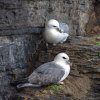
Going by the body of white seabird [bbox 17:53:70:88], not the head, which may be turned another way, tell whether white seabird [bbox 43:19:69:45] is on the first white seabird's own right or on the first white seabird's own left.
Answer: on the first white seabird's own left

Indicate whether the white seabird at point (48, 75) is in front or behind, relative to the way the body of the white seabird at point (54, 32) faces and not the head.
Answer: in front

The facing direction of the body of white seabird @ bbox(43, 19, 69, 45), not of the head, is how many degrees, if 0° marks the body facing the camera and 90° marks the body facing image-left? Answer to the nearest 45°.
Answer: approximately 45°

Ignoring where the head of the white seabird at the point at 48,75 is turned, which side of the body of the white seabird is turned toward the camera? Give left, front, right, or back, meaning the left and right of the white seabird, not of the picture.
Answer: right

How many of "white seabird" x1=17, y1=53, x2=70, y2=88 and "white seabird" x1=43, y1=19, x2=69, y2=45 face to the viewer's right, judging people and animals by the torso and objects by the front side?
1
